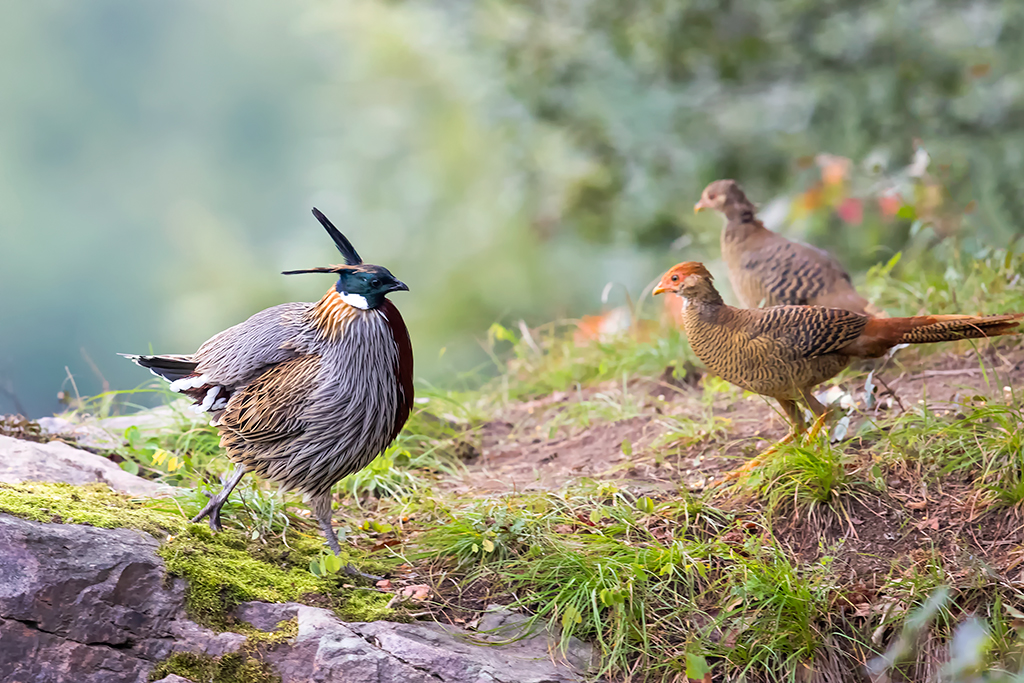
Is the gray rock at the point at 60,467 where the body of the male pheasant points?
no

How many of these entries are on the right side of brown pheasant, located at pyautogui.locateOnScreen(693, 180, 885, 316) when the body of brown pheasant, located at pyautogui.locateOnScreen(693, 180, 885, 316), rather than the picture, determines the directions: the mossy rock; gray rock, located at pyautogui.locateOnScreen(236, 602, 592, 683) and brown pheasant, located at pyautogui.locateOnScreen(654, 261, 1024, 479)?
0

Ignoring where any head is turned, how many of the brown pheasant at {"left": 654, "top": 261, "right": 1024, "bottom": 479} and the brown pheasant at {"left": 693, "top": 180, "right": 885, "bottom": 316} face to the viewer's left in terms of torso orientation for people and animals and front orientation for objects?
2

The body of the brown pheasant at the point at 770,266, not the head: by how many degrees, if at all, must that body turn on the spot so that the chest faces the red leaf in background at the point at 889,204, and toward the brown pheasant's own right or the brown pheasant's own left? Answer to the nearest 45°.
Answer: approximately 135° to the brown pheasant's own right

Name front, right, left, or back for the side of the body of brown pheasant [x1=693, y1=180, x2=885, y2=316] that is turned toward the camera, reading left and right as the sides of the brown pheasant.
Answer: left

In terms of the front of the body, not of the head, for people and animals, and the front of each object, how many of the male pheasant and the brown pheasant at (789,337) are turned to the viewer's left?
1

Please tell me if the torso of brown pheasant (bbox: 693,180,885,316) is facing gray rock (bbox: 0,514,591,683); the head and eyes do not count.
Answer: no

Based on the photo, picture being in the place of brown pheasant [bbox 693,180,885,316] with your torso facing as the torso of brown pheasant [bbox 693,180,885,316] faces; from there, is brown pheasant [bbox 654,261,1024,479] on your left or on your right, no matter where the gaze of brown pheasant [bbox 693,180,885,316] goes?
on your left

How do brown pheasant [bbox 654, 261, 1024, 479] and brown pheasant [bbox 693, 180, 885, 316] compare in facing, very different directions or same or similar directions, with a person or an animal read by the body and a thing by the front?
same or similar directions

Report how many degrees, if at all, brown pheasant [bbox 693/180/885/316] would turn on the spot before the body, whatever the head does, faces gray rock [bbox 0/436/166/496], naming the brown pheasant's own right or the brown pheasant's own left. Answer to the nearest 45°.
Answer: approximately 45° to the brown pheasant's own left

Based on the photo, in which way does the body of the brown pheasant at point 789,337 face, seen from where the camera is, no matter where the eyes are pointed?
to the viewer's left

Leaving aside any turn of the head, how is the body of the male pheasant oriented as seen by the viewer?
to the viewer's right
